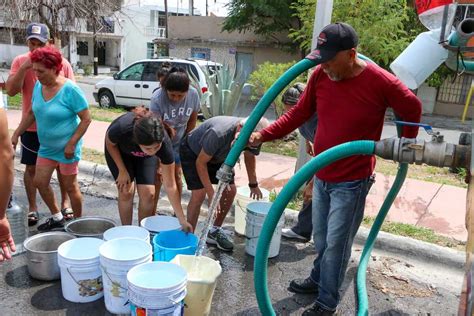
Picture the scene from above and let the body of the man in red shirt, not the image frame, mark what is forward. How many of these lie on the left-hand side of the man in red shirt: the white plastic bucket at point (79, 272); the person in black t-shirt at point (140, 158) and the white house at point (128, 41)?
0

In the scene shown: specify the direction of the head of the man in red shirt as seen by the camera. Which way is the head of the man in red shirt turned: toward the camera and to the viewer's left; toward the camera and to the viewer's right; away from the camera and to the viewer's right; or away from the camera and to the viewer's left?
toward the camera and to the viewer's left

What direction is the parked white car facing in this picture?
to the viewer's left

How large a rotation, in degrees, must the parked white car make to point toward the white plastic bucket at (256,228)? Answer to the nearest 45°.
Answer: approximately 90° to its left

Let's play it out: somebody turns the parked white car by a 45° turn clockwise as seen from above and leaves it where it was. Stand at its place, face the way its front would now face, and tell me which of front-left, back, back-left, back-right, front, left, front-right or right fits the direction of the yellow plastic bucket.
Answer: back-left

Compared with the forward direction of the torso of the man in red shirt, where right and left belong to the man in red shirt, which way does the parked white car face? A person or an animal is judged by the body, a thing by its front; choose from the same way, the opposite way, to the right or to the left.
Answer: the same way

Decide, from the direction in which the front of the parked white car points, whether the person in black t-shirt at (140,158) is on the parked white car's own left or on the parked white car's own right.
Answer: on the parked white car's own left

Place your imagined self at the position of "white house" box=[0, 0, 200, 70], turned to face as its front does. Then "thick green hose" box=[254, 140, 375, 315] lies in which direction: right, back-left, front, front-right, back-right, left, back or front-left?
front

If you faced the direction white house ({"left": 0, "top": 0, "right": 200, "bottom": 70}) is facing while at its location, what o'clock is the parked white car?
The parked white car is roughly at 12 o'clock from the white house.

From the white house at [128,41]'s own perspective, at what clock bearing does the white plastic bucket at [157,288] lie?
The white plastic bucket is roughly at 12 o'clock from the white house.

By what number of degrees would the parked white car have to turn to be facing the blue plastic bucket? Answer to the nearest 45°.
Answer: approximately 90° to its left

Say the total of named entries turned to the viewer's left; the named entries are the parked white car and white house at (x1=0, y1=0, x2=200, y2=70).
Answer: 1

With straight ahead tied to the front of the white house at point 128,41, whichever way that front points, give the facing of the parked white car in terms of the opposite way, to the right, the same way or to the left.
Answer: to the right

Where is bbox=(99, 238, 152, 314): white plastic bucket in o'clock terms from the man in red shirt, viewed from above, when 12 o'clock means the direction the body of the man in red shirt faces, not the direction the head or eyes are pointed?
The white plastic bucket is roughly at 1 o'clock from the man in red shirt.

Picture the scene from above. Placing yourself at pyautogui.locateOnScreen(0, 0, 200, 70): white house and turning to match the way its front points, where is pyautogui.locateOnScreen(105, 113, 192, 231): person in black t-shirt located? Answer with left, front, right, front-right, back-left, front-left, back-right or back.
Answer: front

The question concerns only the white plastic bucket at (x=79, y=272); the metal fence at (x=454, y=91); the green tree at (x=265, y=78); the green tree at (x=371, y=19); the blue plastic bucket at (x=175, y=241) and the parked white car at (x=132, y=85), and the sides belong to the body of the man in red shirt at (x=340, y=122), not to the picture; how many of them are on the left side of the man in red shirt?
0

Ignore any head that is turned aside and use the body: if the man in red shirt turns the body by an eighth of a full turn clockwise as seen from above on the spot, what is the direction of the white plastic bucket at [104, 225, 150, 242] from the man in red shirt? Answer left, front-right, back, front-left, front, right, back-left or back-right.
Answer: front

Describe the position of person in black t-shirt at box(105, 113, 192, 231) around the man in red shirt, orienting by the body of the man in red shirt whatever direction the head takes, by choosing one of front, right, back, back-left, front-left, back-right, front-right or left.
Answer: front-right

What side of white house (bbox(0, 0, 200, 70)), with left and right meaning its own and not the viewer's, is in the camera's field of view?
front

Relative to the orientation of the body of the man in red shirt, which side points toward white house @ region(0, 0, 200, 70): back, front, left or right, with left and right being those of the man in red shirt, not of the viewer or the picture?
right

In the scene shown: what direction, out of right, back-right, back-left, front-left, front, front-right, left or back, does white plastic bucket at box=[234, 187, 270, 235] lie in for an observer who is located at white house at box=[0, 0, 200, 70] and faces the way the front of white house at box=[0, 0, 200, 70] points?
front
